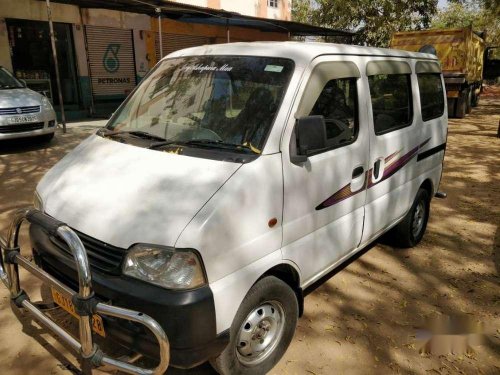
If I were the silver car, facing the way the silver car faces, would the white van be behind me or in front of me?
in front

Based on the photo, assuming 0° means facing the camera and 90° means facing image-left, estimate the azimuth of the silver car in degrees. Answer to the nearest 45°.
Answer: approximately 315°

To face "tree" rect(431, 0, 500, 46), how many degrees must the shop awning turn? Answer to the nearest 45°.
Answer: approximately 90° to its left

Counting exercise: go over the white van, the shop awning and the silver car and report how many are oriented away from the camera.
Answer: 0

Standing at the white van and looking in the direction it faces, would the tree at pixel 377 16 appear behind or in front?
behind

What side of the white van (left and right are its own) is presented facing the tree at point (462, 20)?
back

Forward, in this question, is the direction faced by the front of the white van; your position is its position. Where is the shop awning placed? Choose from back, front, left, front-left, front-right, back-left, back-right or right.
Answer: back-right

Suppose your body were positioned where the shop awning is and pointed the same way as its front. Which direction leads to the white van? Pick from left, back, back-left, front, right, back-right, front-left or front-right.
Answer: front-right

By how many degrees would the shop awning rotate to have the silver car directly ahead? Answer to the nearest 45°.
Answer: approximately 90° to its right

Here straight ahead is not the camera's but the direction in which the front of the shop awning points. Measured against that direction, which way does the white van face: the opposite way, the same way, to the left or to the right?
to the right

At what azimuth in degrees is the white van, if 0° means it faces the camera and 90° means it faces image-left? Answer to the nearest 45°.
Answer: approximately 45°

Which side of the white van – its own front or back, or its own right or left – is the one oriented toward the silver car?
right

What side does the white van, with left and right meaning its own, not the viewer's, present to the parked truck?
back

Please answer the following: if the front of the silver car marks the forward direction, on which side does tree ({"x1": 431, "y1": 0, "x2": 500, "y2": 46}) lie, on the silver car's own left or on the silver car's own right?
on the silver car's own left

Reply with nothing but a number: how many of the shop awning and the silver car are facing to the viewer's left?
0

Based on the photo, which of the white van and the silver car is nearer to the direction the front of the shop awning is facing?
the white van
